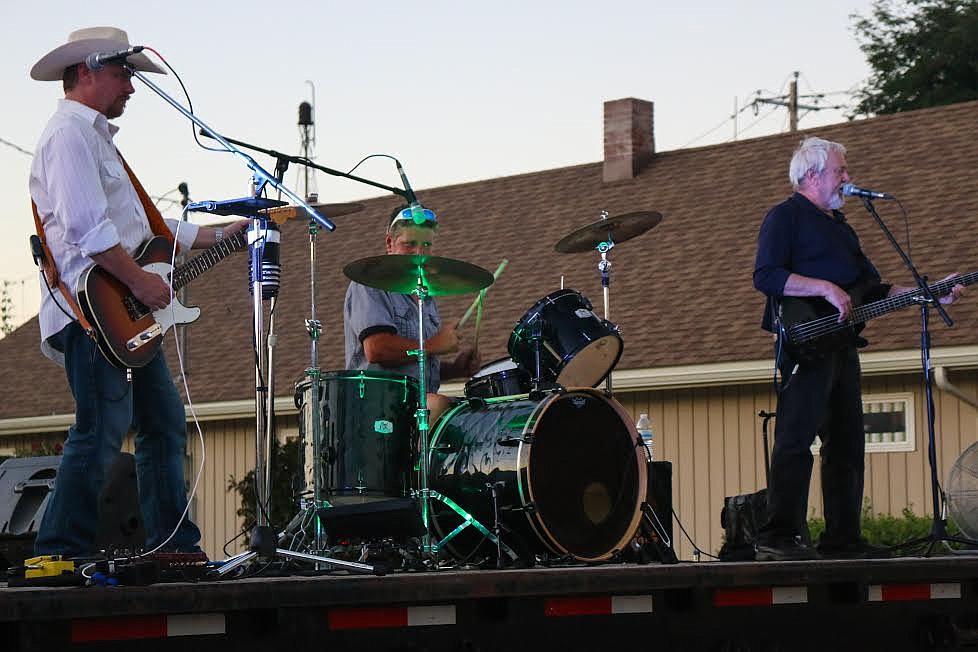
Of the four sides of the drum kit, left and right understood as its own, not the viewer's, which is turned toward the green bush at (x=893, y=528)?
left

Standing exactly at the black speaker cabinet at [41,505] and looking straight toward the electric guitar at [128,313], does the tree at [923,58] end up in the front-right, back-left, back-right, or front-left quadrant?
back-left

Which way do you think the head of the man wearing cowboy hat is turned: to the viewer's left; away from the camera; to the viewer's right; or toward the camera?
to the viewer's right

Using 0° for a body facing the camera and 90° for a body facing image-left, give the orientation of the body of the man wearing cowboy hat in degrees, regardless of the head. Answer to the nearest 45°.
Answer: approximately 270°

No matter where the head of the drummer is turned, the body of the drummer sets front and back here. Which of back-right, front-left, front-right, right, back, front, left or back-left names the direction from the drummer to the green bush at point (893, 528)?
left

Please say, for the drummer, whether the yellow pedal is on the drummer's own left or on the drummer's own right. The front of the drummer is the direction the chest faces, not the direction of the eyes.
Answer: on the drummer's own right

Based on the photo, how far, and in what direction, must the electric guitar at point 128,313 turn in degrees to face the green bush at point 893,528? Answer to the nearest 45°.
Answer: approximately 90° to its left

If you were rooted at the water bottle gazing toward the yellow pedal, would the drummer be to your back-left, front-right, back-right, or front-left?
front-right

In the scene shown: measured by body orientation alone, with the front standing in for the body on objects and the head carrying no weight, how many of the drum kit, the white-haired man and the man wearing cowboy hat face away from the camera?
0

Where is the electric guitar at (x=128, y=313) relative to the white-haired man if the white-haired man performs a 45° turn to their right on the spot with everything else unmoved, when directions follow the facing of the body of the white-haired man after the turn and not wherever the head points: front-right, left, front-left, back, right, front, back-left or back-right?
front-right

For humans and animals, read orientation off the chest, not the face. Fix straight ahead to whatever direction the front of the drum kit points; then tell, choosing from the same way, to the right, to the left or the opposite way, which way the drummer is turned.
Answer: the same way

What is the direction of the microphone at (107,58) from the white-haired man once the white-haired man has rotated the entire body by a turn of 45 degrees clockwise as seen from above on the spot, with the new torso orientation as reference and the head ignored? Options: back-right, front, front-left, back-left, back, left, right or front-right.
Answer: front-right

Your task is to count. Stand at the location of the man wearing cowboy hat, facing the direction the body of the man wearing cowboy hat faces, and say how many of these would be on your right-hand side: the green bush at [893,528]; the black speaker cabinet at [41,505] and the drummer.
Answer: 0

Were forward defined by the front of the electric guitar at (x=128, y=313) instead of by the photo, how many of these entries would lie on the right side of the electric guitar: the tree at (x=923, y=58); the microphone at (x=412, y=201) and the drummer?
0

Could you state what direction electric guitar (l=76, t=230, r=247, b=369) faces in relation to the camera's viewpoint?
facing the viewer and to the right of the viewer

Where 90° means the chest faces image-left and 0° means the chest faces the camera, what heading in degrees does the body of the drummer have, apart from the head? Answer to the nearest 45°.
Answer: approximately 315°
